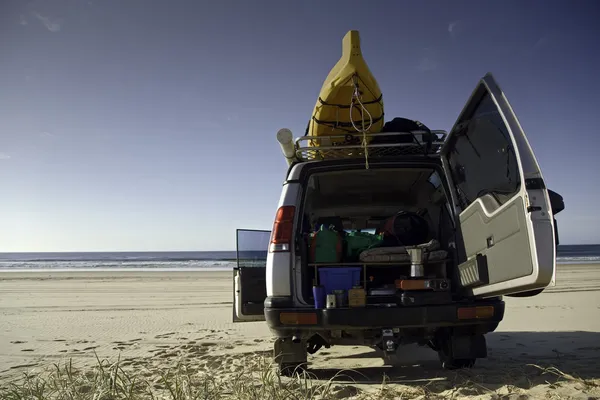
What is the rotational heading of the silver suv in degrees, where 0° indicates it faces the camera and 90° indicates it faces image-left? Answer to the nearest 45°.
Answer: approximately 180°
